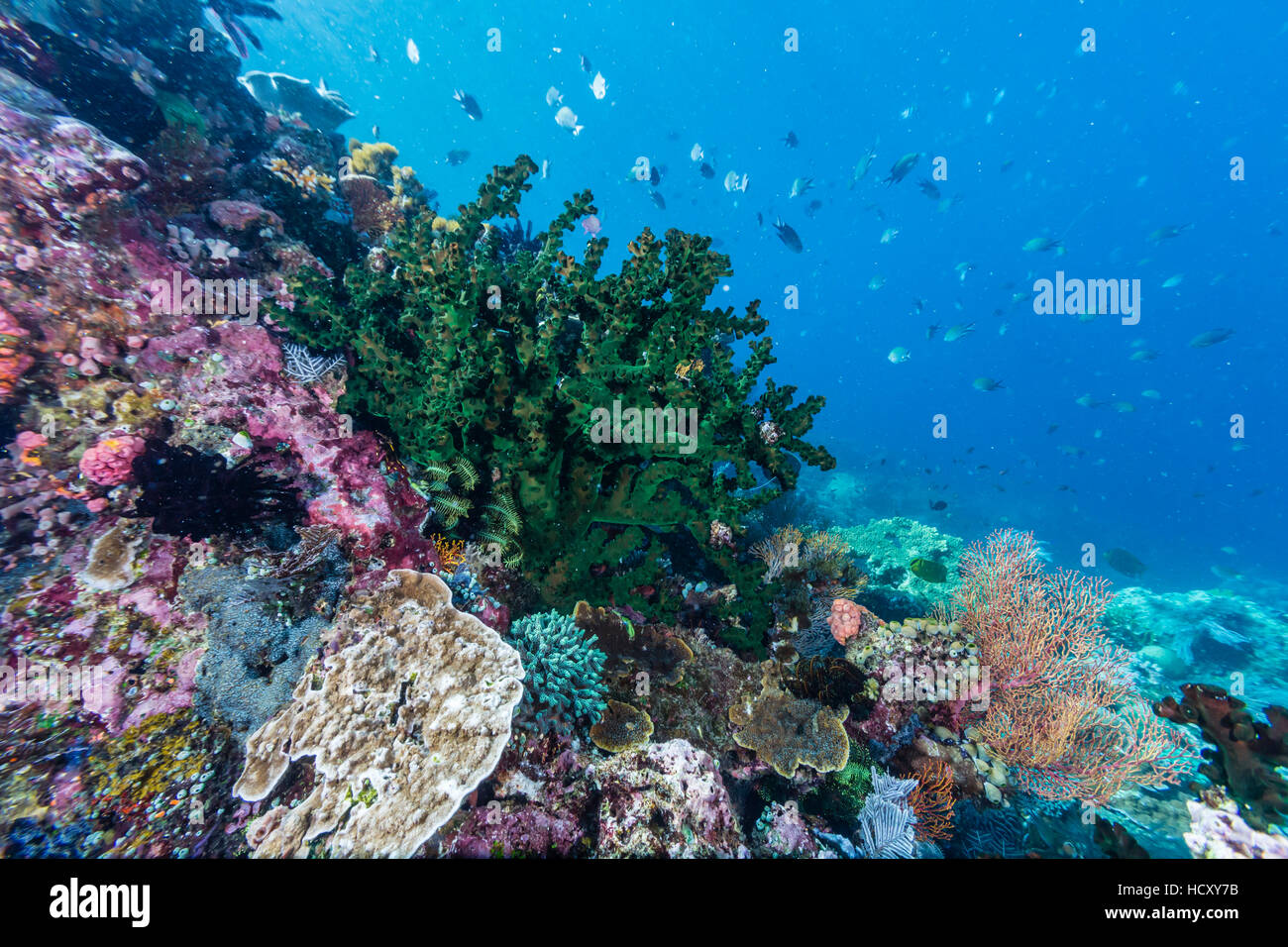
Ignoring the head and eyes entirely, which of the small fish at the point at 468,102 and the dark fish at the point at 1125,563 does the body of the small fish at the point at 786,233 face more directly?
the dark fish

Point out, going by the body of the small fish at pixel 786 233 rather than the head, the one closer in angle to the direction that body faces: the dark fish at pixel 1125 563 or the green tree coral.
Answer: the dark fish

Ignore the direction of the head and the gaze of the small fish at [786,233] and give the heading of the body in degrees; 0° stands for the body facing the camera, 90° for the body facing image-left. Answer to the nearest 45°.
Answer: approximately 270°

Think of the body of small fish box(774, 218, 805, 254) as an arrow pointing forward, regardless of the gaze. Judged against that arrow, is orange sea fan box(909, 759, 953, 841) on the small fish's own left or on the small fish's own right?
on the small fish's own right

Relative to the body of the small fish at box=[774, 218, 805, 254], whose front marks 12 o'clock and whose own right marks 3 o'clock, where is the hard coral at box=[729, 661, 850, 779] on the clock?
The hard coral is roughly at 3 o'clock from the small fish.

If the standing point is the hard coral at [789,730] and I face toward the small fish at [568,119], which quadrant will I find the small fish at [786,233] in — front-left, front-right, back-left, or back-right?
front-right

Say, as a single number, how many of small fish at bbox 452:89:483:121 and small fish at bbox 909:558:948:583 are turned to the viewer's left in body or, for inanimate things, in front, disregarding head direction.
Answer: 1

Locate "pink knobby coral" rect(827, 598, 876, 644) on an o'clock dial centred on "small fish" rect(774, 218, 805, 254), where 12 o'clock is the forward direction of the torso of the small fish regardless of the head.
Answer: The pink knobby coral is roughly at 3 o'clock from the small fish.

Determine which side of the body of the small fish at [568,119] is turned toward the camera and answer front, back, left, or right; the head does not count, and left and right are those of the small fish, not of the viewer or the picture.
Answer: left

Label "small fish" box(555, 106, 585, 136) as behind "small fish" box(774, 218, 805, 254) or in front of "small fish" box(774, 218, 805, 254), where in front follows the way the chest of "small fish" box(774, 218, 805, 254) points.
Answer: behind

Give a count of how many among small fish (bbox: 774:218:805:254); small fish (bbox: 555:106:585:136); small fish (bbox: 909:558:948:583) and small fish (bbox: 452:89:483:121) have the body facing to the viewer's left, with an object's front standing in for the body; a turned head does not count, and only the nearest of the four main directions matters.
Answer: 2

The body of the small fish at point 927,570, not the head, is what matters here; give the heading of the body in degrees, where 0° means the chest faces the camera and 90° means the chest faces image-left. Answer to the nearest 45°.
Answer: approximately 90°
